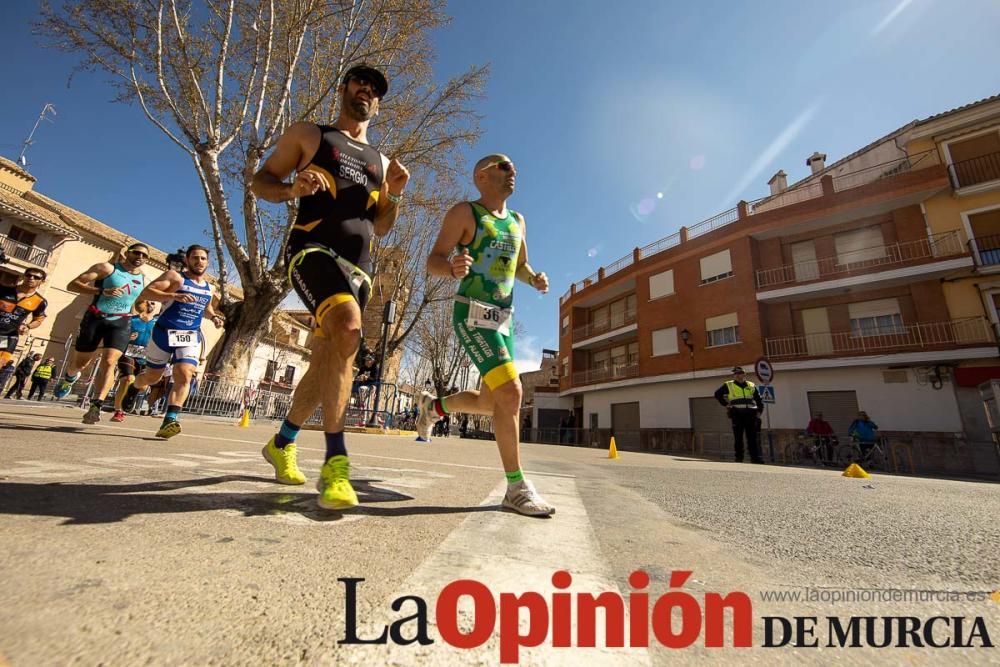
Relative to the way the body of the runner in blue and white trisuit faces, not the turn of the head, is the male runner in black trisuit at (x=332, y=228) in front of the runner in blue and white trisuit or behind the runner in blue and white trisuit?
in front

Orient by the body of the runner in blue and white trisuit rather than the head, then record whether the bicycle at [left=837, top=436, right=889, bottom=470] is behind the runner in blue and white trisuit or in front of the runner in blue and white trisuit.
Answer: in front

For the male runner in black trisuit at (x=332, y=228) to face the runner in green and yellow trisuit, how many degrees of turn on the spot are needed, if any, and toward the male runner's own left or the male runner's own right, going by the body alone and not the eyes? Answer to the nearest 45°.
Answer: approximately 45° to the male runner's own left

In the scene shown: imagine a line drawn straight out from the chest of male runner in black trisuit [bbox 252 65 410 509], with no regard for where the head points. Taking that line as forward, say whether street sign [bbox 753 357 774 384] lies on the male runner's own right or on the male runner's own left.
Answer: on the male runner's own left

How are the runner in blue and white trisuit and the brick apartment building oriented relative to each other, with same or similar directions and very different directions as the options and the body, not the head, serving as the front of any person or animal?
very different directions

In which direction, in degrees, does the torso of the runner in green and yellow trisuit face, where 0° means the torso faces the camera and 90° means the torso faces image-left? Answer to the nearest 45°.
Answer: approximately 315°

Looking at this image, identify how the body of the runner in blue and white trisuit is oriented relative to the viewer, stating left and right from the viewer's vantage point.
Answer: facing the viewer and to the right of the viewer
